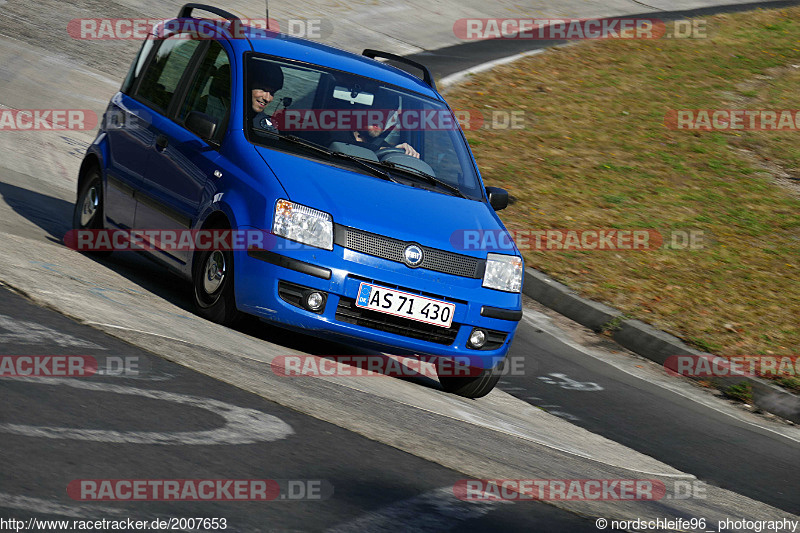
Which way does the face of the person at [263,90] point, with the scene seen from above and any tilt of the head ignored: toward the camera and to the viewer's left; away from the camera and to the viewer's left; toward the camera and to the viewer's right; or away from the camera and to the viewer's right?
toward the camera and to the viewer's right

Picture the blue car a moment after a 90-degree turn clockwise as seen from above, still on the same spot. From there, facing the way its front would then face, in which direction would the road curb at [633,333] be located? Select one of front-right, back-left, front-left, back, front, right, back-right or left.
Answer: back

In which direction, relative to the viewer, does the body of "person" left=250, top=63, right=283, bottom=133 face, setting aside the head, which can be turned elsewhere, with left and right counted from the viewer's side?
facing the viewer and to the right of the viewer

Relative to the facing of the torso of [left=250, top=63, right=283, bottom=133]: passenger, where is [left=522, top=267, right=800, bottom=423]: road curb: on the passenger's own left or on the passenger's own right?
on the passenger's own left

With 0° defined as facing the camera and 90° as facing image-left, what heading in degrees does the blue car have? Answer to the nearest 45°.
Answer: approximately 315°
